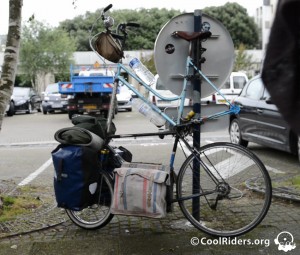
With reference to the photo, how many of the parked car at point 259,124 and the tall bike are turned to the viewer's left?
1

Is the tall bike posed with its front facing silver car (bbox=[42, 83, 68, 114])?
no

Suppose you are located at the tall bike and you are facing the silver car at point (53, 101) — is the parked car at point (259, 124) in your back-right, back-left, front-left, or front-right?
front-right

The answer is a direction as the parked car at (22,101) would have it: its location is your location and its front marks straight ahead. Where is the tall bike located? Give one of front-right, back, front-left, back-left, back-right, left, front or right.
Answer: front-left

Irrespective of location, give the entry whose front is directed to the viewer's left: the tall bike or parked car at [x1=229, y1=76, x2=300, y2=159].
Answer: the tall bike

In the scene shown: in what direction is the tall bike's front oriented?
to the viewer's left

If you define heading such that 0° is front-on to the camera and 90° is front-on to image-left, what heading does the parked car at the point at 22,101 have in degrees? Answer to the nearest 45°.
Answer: approximately 45°

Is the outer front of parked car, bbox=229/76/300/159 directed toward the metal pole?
no

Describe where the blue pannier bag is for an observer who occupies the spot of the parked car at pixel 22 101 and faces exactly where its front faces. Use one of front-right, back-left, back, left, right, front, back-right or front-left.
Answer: front-left

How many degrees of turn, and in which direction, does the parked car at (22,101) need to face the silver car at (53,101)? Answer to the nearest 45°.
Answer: approximately 90° to its left

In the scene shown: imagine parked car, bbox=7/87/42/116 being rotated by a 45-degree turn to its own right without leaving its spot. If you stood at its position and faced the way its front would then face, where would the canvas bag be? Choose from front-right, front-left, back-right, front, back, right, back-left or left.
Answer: left

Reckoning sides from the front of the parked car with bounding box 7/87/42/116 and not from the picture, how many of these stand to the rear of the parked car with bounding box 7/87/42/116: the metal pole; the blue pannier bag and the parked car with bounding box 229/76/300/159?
0
